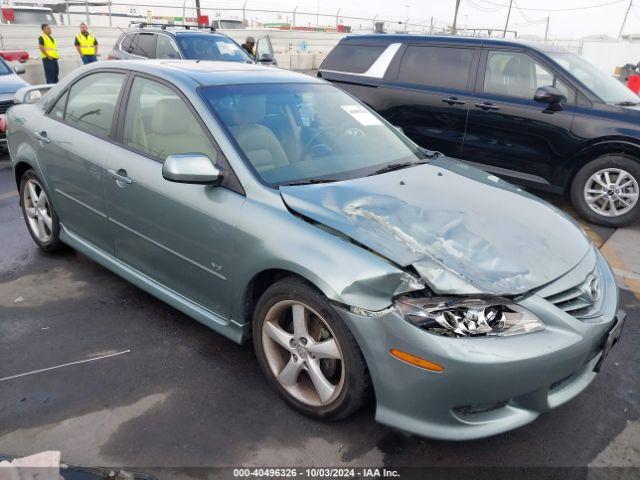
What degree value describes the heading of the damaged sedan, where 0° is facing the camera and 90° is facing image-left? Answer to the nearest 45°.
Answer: approximately 315°

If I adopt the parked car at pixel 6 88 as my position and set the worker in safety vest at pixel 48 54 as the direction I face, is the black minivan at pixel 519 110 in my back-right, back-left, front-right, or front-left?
back-right

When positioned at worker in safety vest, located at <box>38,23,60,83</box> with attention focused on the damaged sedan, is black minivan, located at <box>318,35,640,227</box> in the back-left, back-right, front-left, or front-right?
front-left

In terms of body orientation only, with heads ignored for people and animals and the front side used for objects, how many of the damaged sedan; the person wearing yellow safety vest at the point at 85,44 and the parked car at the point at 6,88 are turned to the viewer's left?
0

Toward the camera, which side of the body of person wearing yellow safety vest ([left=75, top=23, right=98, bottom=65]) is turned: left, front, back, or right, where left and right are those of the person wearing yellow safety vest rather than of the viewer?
front

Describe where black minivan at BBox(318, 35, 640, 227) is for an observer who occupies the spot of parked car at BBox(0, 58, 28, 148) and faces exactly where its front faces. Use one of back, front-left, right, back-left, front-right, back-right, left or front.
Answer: front

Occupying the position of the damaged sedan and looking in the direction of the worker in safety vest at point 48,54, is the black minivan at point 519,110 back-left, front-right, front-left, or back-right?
front-right

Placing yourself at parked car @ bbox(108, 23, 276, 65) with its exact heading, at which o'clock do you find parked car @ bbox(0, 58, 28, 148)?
parked car @ bbox(0, 58, 28, 148) is roughly at 3 o'clock from parked car @ bbox(108, 23, 276, 65).

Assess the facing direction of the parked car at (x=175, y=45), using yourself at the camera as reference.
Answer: facing the viewer and to the right of the viewer

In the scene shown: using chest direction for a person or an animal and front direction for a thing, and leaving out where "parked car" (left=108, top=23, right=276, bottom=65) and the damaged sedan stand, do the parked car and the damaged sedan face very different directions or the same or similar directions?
same or similar directions

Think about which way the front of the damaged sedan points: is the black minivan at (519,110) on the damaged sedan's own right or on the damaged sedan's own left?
on the damaged sedan's own left

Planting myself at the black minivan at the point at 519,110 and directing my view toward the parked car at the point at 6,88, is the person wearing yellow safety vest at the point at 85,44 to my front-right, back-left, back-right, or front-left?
front-right

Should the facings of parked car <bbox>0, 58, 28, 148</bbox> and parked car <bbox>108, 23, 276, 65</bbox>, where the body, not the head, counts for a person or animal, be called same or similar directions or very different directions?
same or similar directions

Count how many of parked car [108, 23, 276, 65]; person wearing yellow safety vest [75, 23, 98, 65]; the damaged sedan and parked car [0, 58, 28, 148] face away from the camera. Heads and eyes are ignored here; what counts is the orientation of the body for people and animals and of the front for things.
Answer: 0
